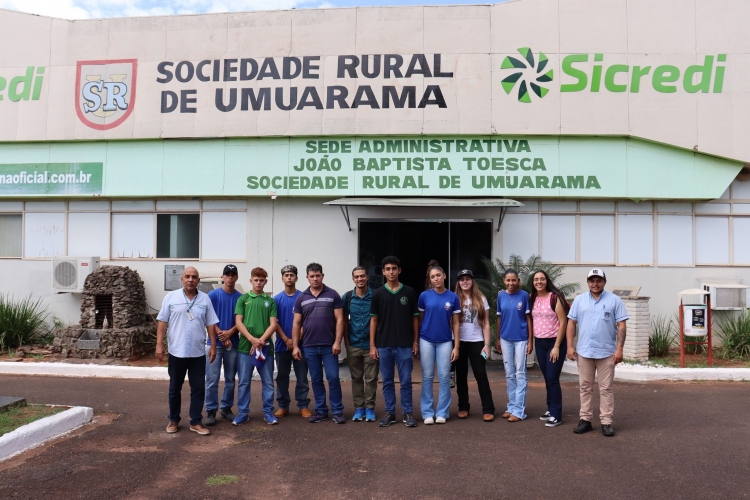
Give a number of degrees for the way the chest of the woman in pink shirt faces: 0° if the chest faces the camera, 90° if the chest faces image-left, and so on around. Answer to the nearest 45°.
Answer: approximately 45°

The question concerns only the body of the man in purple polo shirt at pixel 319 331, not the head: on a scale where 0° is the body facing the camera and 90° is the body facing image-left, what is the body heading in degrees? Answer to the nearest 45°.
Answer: approximately 0°

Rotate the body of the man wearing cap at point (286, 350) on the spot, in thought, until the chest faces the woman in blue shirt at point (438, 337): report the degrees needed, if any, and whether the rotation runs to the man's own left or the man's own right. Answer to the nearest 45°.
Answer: approximately 90° to the man's own left

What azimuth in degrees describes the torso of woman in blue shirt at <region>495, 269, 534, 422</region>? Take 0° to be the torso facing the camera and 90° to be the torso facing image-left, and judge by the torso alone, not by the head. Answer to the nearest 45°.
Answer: approximately 0°

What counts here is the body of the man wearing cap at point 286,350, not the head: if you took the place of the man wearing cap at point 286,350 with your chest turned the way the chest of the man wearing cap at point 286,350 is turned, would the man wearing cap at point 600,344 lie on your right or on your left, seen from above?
on your left
